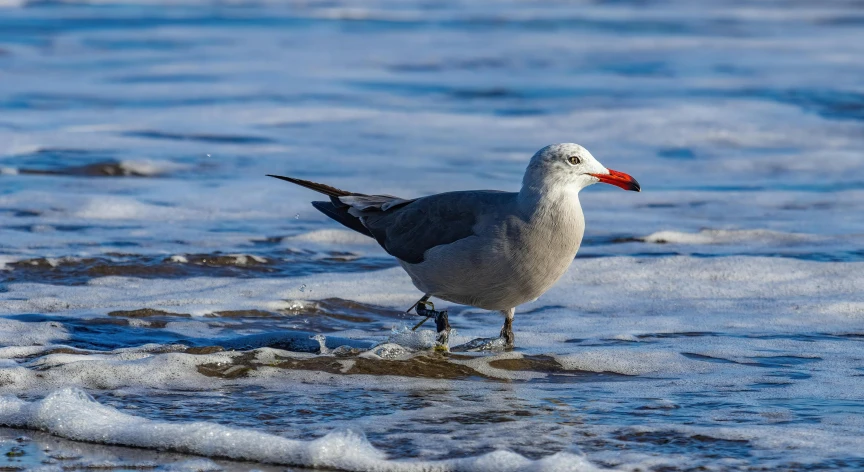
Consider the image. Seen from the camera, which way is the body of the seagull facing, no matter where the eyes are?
to the viewer's right
